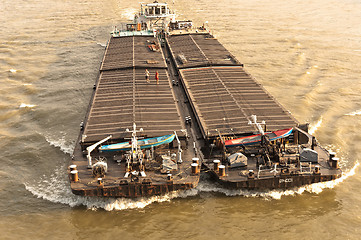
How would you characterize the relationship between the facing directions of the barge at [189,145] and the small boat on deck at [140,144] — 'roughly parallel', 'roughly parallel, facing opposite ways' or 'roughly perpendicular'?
roughly perpendicular

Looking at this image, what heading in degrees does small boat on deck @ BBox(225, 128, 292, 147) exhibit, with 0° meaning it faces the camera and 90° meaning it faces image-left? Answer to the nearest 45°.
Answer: approximately 270°

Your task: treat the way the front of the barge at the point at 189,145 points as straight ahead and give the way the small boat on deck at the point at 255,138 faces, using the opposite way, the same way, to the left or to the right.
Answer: to the left

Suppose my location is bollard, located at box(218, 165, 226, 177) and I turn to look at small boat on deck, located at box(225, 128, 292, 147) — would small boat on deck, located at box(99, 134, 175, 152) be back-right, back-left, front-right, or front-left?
back-left

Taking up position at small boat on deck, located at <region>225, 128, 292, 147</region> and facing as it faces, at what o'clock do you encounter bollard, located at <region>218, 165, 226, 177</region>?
The bollard is roughly at 4 o'clock from the small boat on deck.
